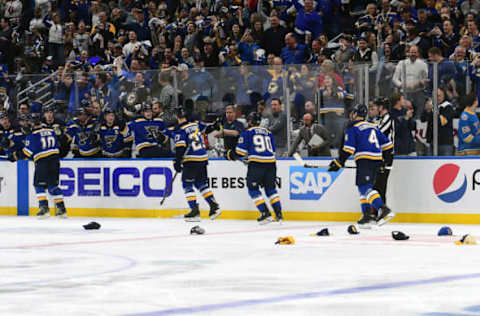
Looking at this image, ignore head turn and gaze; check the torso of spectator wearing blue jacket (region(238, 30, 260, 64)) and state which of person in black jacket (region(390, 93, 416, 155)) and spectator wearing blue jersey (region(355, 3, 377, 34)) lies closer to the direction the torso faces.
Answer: the person in black jacket

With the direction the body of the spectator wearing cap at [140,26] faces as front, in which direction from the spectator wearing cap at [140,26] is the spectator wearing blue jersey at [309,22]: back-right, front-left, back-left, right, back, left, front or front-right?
left

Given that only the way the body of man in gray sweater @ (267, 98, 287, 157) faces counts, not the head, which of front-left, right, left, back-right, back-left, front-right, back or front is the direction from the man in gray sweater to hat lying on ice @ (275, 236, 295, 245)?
front-left

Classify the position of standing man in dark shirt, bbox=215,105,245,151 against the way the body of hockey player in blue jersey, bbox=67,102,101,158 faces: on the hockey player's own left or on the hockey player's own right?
on the hockey player's own left

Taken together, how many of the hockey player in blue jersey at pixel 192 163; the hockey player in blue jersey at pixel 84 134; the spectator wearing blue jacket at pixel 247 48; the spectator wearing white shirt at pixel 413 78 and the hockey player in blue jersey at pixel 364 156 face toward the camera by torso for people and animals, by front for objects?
3

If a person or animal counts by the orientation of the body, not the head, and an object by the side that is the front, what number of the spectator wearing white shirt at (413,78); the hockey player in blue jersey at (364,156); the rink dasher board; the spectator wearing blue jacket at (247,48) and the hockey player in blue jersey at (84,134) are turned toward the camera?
4

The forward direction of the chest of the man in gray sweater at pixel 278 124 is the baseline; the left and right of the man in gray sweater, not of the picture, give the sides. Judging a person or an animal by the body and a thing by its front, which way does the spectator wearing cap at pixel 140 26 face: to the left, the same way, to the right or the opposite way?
the same way

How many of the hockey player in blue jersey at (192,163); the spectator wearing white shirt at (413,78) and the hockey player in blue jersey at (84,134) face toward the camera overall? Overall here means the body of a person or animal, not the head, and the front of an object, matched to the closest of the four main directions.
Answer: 2

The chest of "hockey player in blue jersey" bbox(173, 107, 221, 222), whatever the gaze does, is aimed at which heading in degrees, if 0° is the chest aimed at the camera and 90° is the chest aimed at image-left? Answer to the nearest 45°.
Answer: approximately 135°

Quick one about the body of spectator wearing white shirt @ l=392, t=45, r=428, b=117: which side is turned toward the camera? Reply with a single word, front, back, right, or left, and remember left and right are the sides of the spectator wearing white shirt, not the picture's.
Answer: front

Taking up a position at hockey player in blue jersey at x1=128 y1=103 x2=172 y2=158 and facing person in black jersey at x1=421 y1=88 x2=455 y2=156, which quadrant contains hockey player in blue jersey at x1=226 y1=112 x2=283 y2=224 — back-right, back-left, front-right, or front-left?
front-right

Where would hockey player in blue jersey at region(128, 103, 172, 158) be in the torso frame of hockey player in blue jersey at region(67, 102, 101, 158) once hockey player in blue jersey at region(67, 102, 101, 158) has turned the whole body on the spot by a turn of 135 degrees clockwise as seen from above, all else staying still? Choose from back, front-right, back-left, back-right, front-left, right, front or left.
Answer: back

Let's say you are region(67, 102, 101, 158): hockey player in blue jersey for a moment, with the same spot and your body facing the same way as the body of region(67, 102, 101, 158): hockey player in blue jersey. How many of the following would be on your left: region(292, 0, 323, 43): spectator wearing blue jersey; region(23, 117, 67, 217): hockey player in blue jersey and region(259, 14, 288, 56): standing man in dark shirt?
2

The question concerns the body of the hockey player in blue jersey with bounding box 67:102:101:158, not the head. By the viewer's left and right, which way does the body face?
facing the viewer

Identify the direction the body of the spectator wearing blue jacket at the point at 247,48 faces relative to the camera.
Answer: toward the camera

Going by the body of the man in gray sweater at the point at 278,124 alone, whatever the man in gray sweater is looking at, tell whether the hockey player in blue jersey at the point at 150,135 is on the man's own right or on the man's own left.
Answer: on the man's own right

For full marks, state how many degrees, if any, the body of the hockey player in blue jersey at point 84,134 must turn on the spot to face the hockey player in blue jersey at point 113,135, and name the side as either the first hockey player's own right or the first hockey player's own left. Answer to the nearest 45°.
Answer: approximately 45° to the first hockey player's own left

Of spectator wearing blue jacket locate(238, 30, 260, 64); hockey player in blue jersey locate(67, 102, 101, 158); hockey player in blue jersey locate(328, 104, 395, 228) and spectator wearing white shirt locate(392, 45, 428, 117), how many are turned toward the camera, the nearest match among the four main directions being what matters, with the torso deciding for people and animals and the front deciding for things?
3
